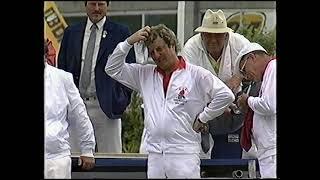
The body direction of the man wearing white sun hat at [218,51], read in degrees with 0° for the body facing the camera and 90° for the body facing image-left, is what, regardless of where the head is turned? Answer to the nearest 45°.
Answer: approximately 0°

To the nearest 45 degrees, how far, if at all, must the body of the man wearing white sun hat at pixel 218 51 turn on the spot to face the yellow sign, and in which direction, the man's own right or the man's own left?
approximately 135° to the man's own right
